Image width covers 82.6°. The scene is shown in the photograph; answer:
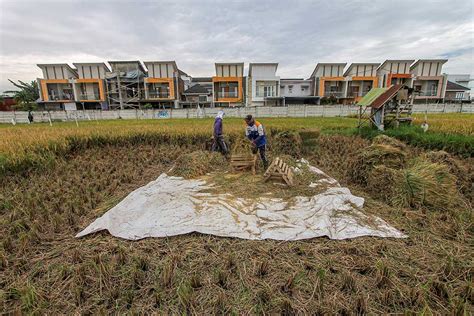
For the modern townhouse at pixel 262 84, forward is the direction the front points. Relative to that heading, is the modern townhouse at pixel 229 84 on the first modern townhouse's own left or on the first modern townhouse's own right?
on the first modern townhouse's own right

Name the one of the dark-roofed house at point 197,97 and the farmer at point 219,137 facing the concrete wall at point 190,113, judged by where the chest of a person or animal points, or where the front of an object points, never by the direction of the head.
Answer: the dark-roofed house

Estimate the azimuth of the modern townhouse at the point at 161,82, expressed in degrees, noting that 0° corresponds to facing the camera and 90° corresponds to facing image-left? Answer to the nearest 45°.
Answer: approximately 0°

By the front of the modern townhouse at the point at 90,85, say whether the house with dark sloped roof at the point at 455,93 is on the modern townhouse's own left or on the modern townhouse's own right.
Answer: on the modern townhouse's own left

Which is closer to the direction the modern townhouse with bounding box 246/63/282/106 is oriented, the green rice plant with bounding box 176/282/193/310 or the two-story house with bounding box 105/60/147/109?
the green rice plant

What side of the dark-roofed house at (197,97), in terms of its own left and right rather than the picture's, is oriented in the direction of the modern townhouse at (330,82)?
left

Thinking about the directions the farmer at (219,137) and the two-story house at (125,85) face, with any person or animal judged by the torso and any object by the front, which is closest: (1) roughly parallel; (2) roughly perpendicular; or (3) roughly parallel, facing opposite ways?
roughly perpendicular

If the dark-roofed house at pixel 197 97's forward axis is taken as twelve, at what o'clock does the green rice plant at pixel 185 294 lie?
The green rice plant is roughly at 12 o'clock from the dark-roofed house.

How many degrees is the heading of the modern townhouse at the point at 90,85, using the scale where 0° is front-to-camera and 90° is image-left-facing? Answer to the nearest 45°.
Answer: approximately 0°

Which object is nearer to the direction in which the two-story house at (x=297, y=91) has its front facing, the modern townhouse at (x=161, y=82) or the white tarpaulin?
the white tarpaulin
